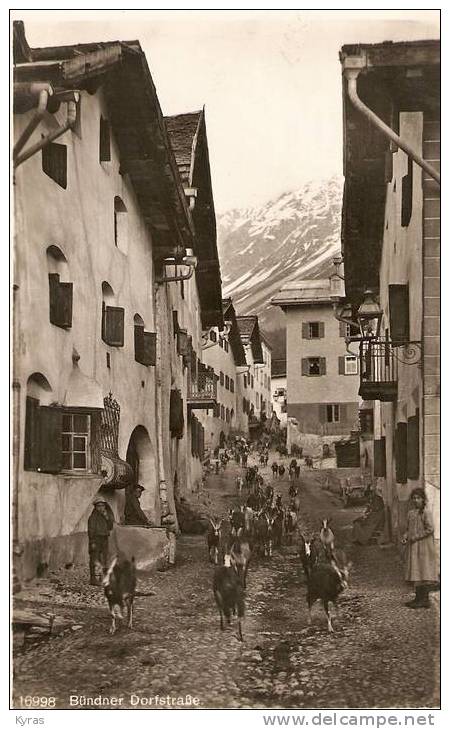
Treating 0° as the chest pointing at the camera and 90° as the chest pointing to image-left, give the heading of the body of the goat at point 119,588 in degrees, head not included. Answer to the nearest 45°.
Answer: approximately 0°

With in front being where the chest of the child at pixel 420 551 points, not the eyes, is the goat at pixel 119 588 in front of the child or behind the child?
in front

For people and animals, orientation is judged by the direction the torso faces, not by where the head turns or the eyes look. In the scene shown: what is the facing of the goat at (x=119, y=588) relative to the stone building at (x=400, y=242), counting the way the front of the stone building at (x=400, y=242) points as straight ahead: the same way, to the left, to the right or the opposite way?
to the left

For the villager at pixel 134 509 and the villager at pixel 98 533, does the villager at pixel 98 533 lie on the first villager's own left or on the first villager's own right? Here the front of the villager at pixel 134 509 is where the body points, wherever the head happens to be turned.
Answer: on the first villager's own right

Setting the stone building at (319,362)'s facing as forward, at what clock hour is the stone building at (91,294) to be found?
the stone building at (91,294) is roughly at 12 o'clock from the stone building at (319,362).

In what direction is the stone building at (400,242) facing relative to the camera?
to the viewer's left
